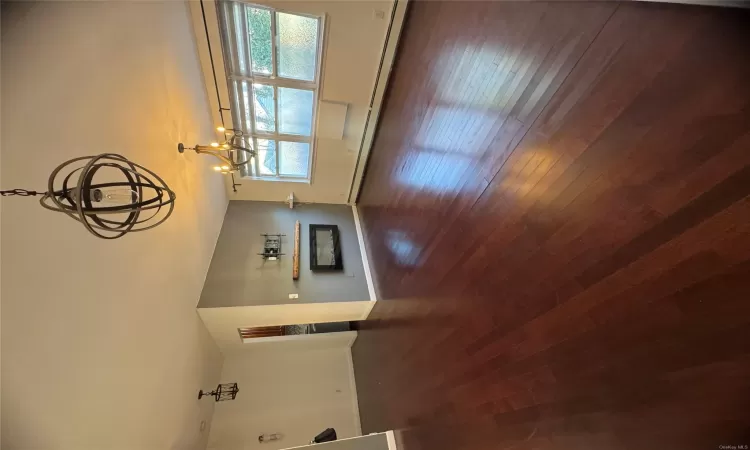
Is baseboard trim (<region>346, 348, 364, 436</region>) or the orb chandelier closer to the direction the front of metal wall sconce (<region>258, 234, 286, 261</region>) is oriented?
the orb chandelier

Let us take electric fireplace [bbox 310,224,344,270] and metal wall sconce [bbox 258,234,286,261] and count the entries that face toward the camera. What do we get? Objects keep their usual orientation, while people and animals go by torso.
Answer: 2

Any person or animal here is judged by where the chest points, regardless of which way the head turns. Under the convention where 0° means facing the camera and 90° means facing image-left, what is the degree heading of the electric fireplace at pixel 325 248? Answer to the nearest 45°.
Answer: approximately 0°
